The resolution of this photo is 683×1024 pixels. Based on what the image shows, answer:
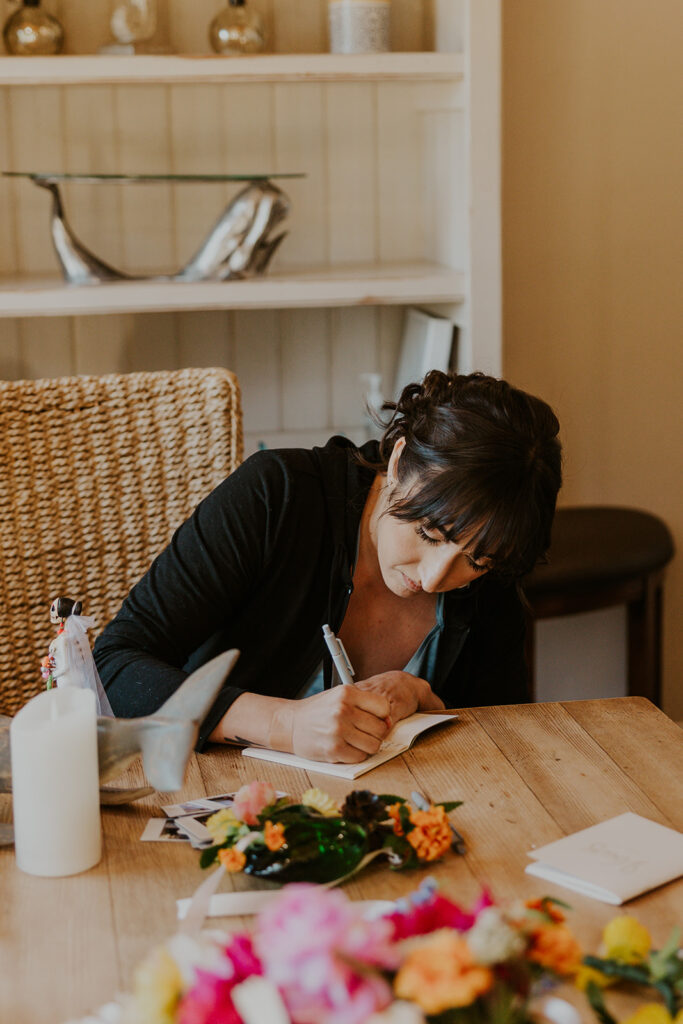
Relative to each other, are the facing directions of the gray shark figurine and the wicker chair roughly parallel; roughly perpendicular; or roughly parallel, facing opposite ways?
roughly perpendicular

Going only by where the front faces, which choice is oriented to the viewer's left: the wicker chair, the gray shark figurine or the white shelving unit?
the gray shark figurine

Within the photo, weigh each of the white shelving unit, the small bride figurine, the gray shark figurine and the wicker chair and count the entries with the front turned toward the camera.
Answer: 2

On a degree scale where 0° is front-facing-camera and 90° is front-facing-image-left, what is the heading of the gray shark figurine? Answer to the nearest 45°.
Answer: approximately 90°

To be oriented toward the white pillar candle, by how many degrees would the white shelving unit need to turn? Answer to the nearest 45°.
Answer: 0° — it already faces it

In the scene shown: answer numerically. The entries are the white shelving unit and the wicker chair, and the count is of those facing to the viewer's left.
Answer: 0
